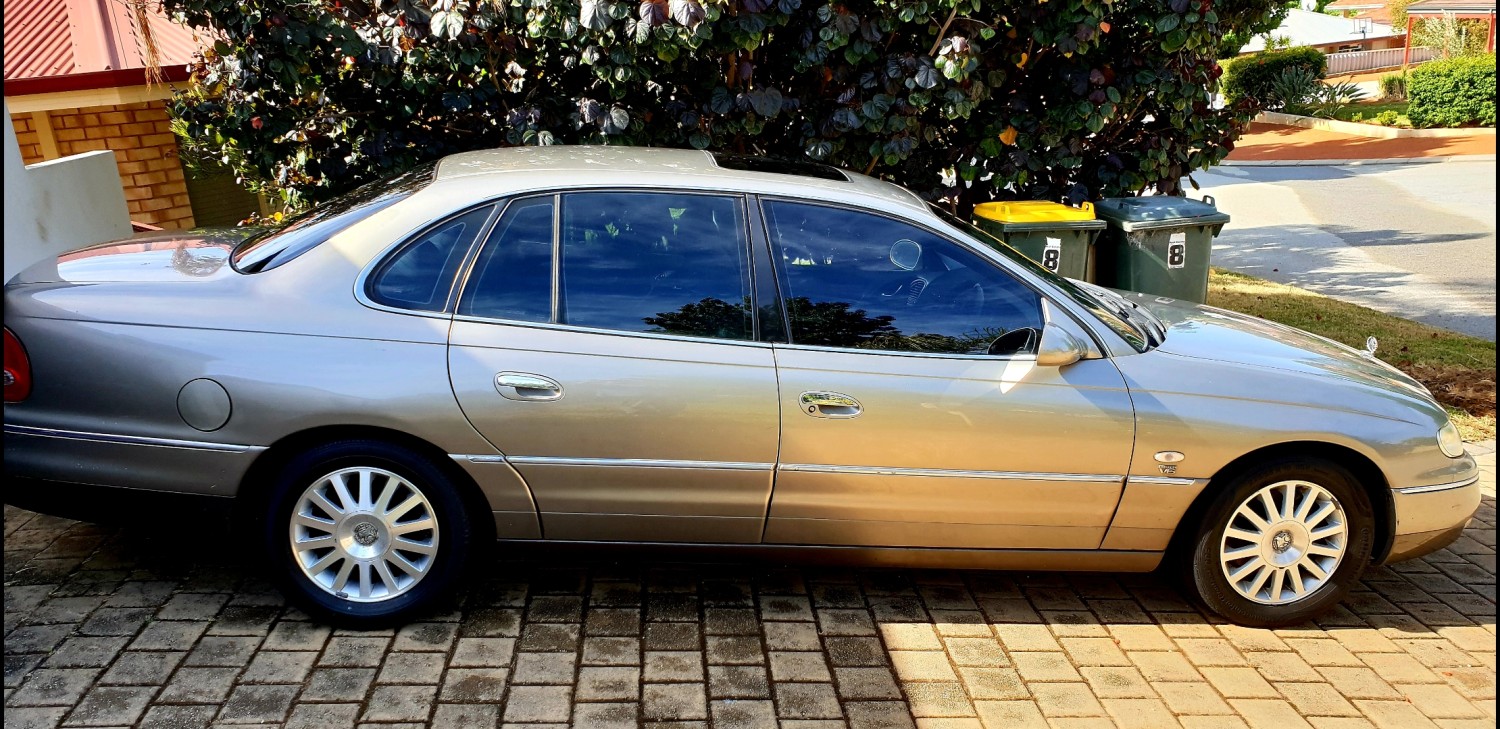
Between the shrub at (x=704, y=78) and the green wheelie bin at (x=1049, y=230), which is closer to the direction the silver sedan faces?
the green wheelie bin

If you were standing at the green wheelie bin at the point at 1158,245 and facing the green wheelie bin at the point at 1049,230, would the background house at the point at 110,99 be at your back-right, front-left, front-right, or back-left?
front-right

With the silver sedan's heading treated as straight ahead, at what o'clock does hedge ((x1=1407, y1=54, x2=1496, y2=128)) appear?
The hedge is roughly at 10 o'clock from the silver sedan.

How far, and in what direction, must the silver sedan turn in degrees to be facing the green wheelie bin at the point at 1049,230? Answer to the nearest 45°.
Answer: approximately 45° to its left

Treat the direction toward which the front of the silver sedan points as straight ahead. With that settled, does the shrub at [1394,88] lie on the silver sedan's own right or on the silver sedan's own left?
on the silver sedan's own left

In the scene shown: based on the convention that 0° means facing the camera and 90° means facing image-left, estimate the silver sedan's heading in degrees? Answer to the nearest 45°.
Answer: approximately 270°

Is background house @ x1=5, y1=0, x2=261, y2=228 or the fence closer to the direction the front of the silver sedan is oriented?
the fence

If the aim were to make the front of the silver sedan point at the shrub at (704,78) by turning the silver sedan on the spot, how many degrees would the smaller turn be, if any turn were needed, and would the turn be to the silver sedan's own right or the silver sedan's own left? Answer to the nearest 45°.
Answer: approximately 90° to the silver sedan's own left

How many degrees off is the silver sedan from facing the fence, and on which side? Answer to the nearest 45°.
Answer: approximately 45° to its left

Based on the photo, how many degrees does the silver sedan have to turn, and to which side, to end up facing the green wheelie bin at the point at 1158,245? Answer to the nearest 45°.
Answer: approximately 45° to its left

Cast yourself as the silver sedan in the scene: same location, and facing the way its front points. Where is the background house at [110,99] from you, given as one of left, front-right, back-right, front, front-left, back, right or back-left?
back-left
